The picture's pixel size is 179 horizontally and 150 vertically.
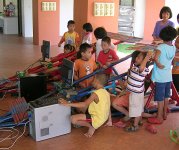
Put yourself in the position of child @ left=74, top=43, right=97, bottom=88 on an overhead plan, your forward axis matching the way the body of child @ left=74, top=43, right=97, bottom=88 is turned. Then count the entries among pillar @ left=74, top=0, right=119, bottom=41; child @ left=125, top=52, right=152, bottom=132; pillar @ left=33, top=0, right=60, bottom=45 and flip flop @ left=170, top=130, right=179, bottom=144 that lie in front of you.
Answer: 2

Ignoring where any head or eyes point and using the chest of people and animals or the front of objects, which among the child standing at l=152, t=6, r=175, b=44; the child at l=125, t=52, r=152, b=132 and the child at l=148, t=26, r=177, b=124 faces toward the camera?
the child standing

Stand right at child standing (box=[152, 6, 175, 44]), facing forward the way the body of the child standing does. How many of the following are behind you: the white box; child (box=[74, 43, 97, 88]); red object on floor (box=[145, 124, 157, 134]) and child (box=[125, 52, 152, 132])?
0

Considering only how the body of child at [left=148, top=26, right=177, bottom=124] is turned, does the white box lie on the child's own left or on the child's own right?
on the child's own left

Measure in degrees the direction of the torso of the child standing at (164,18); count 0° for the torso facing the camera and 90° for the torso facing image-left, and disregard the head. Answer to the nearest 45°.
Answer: approximately 0°

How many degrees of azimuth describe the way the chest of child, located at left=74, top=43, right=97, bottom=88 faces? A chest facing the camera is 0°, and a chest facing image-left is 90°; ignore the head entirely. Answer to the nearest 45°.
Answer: approximately 315°

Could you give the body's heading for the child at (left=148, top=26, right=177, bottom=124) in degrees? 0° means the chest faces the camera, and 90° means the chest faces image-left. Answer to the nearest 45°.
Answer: approximately 135°

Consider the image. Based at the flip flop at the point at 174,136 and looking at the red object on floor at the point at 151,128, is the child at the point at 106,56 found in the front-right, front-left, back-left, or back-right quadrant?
front-right

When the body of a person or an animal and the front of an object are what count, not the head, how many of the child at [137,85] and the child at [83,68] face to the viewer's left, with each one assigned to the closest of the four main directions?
1

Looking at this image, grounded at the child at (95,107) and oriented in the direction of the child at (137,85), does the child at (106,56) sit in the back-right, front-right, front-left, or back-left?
front-left

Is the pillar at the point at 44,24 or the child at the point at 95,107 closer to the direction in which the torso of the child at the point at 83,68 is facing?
the child

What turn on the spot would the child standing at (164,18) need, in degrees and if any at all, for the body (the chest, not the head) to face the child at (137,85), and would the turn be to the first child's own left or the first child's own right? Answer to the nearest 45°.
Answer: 0° — they already face them
